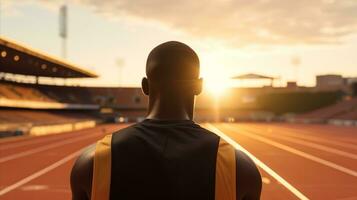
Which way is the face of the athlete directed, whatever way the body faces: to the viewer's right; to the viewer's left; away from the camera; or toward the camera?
away from the camera

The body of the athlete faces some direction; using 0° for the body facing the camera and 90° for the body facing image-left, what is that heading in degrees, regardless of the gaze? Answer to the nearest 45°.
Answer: approximately 180°
